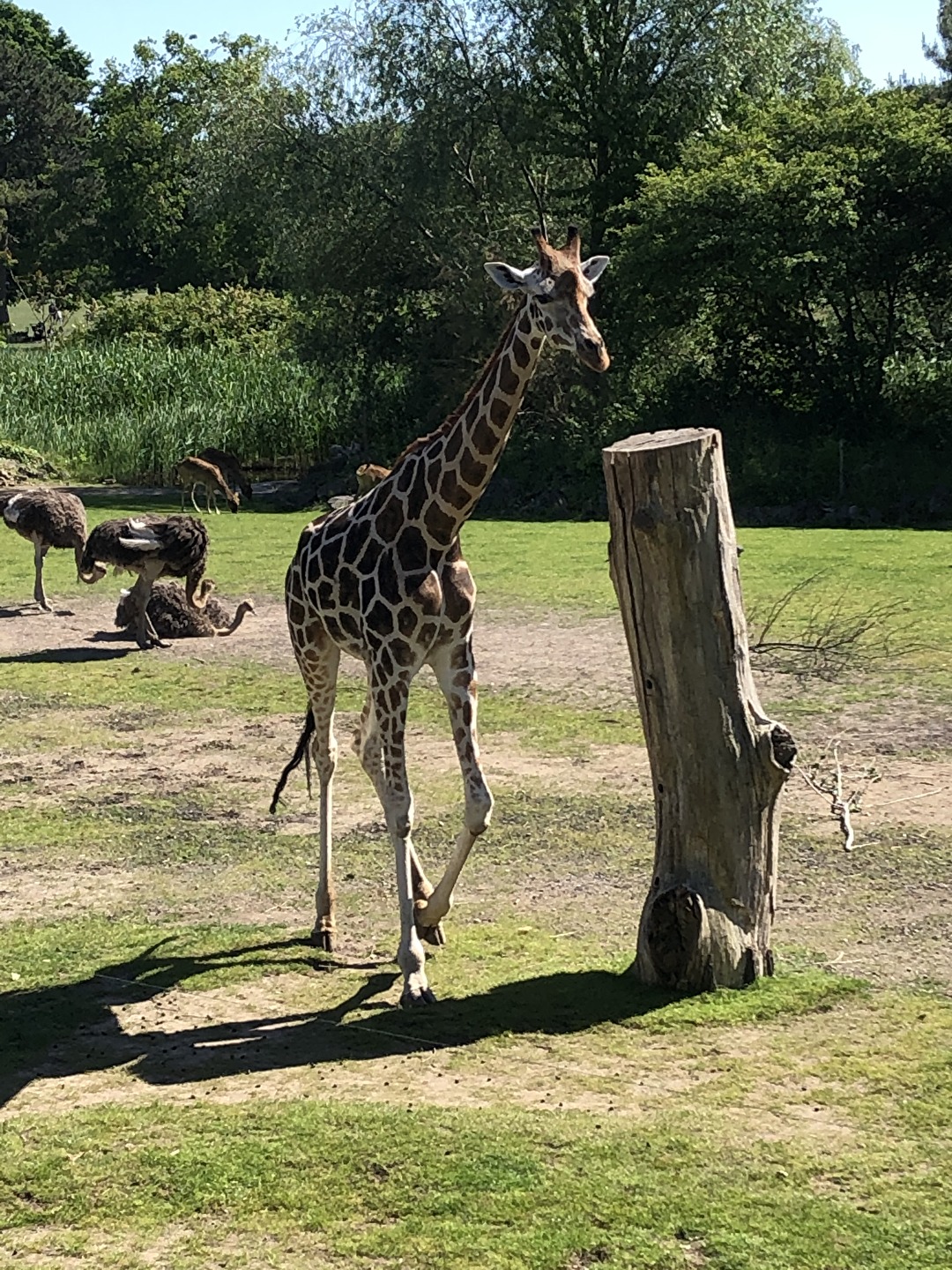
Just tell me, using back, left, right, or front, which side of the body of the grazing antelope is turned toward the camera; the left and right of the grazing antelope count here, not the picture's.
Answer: right

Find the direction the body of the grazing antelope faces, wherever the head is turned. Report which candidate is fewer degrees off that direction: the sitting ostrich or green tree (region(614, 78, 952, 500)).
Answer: the green tree

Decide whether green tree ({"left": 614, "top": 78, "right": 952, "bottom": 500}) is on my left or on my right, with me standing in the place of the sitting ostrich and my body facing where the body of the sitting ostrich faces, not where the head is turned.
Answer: on my left

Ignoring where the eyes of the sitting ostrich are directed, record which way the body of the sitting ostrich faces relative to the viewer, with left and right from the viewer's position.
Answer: facing to the right of the viewer

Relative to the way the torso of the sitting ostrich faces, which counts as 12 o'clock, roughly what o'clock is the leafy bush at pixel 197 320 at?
The leafy bush is roughly at 9 o'clock from the sitting ostrich.
